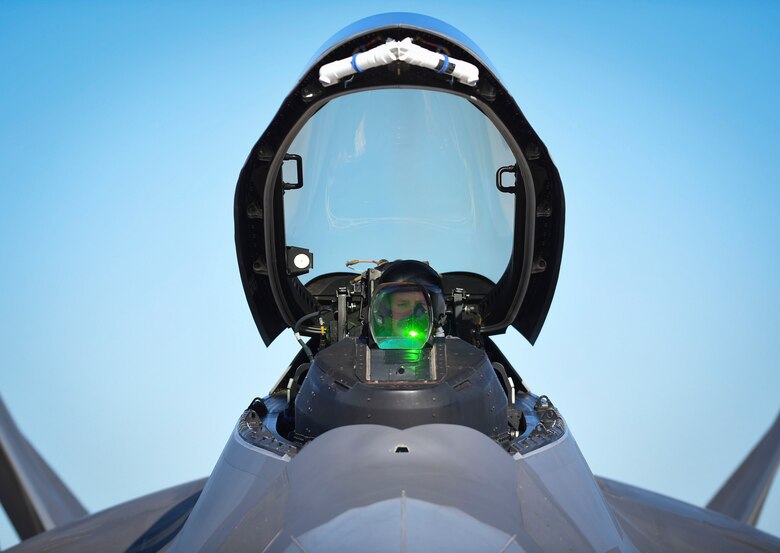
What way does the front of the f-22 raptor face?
toward the camera
